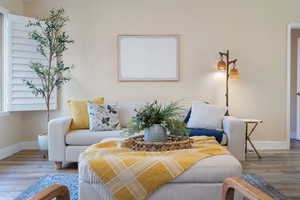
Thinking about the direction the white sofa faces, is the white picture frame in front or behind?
behind

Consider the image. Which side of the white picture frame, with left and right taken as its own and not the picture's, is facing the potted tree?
right

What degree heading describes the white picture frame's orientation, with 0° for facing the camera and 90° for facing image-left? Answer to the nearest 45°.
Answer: approximately 0°

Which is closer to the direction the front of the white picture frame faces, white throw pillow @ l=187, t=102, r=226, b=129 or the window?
the white throw pillow

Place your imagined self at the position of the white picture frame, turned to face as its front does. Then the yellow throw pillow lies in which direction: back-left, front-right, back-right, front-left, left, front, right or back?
front-right

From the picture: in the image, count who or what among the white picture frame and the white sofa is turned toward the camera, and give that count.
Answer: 2

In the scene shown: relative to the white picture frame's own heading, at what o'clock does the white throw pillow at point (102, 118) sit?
The white throw pillow is roughly at 1 o'clock from the white picture frame.

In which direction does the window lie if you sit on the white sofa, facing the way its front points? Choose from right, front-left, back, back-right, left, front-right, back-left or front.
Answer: back-right
